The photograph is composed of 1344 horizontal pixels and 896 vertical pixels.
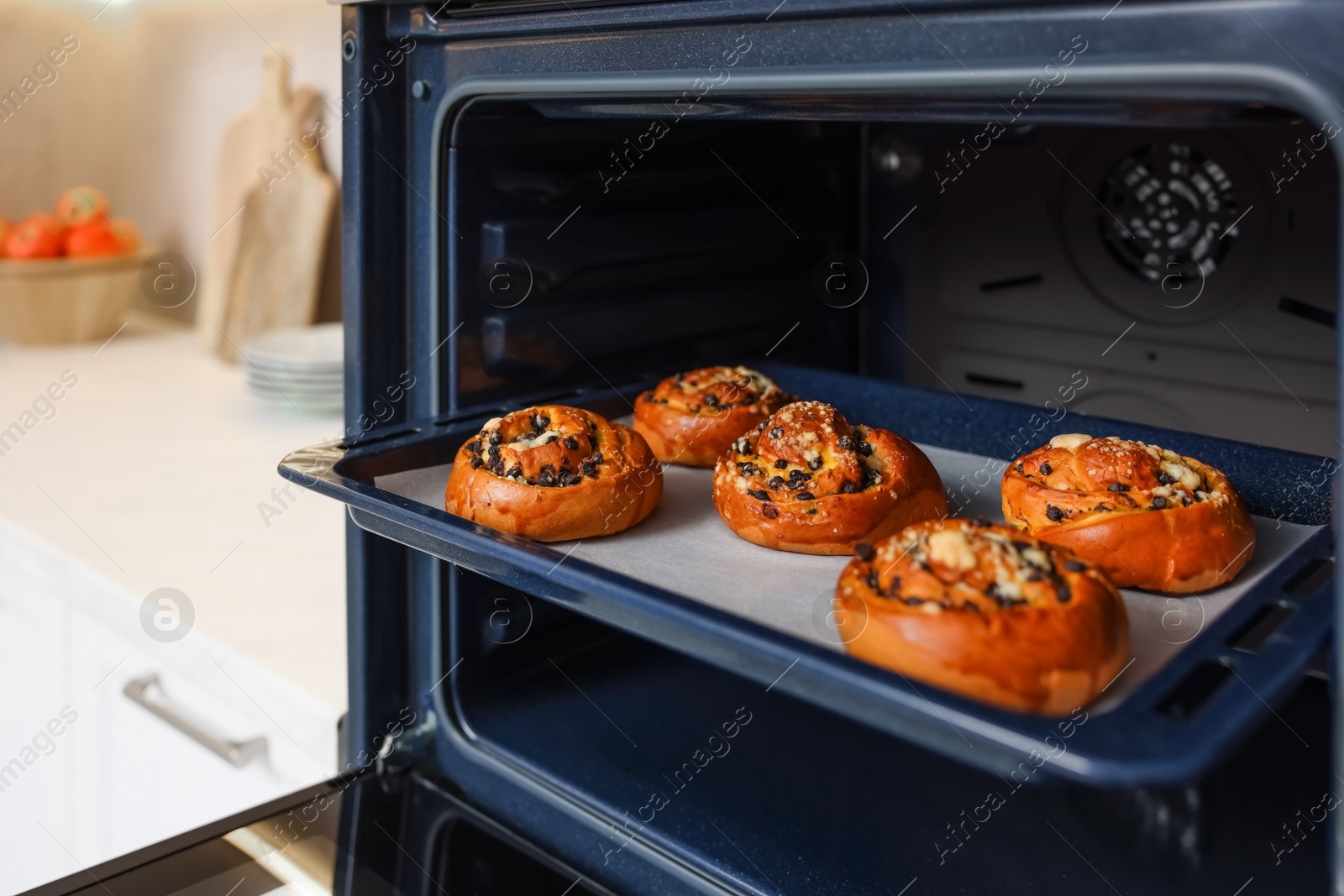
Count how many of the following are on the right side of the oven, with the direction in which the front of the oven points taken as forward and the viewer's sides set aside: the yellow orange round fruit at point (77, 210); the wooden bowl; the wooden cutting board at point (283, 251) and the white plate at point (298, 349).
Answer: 4

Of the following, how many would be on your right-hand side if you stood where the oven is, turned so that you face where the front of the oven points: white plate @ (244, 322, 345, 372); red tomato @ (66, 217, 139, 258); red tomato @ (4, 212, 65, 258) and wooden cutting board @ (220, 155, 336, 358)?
4

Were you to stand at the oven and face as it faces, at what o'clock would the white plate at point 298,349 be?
The white plate is roughly at 3 o'clock from the oven.

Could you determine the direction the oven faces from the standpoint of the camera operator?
facing the viewer and to the left of the viewer

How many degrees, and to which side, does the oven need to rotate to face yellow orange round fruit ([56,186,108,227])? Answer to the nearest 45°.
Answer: approximately 90° to its right

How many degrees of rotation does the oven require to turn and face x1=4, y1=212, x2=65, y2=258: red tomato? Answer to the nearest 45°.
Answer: approximately 90° to its right

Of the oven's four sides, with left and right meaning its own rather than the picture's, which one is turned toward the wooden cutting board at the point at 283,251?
right

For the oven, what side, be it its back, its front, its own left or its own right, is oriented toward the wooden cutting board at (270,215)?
right

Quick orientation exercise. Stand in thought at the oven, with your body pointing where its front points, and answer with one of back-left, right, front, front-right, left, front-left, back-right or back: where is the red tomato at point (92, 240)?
right

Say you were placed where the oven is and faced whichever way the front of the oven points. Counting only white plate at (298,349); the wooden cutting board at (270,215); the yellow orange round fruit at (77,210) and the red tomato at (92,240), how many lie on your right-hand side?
4

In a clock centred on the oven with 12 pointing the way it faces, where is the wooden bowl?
The wooden bowl is roughly at 3 o'clock from the oven.

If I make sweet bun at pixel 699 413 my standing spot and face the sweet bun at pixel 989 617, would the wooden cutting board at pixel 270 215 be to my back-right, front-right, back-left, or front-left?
back-right

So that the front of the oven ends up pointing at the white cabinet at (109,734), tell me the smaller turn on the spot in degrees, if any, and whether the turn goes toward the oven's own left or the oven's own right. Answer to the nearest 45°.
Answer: approximately 45° to the oven's own right
